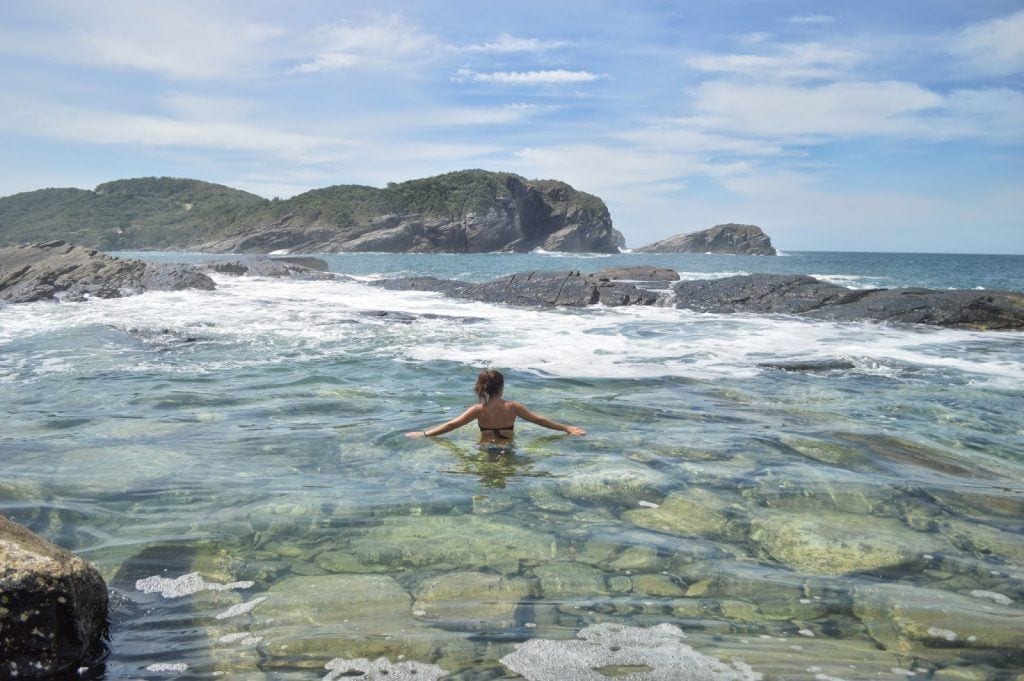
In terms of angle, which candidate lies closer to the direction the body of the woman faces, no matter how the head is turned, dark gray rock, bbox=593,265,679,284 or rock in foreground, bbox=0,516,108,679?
the dark gray rock

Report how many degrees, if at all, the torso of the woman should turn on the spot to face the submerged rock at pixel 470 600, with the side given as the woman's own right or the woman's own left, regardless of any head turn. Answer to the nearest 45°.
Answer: approximately 180°

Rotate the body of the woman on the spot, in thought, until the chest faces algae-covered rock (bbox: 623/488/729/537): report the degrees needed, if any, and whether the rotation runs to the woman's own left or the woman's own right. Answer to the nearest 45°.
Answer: approximately 135° to the woman's own right

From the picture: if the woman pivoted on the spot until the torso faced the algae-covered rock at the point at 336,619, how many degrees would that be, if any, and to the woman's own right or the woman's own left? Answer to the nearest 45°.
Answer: approximately 180°

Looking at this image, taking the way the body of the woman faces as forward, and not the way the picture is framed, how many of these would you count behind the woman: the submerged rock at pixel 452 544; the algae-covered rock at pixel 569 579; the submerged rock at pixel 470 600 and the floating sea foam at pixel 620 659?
4

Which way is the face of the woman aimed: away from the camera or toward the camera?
away from the camera

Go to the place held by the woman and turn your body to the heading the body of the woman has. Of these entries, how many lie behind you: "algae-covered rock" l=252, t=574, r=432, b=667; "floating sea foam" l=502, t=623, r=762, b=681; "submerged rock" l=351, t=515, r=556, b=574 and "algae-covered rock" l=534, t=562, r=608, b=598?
4

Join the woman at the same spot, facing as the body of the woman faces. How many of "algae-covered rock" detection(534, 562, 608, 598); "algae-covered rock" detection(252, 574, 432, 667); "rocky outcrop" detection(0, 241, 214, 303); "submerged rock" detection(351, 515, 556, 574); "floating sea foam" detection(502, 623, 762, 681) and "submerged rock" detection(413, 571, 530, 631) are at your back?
5

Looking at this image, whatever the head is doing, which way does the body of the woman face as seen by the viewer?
away from the camera

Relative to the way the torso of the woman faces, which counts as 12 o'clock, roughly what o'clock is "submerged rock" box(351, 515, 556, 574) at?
The submerged rock is roughly at 6 o'clock from the woman.

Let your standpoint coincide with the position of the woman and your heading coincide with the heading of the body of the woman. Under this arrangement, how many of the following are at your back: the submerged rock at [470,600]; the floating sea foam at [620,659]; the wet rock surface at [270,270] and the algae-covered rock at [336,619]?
3

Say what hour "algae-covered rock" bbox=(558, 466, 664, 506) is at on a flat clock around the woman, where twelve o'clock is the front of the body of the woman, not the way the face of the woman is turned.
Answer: The algae-covered rock is roughly at 5 o'clock from the woman.
